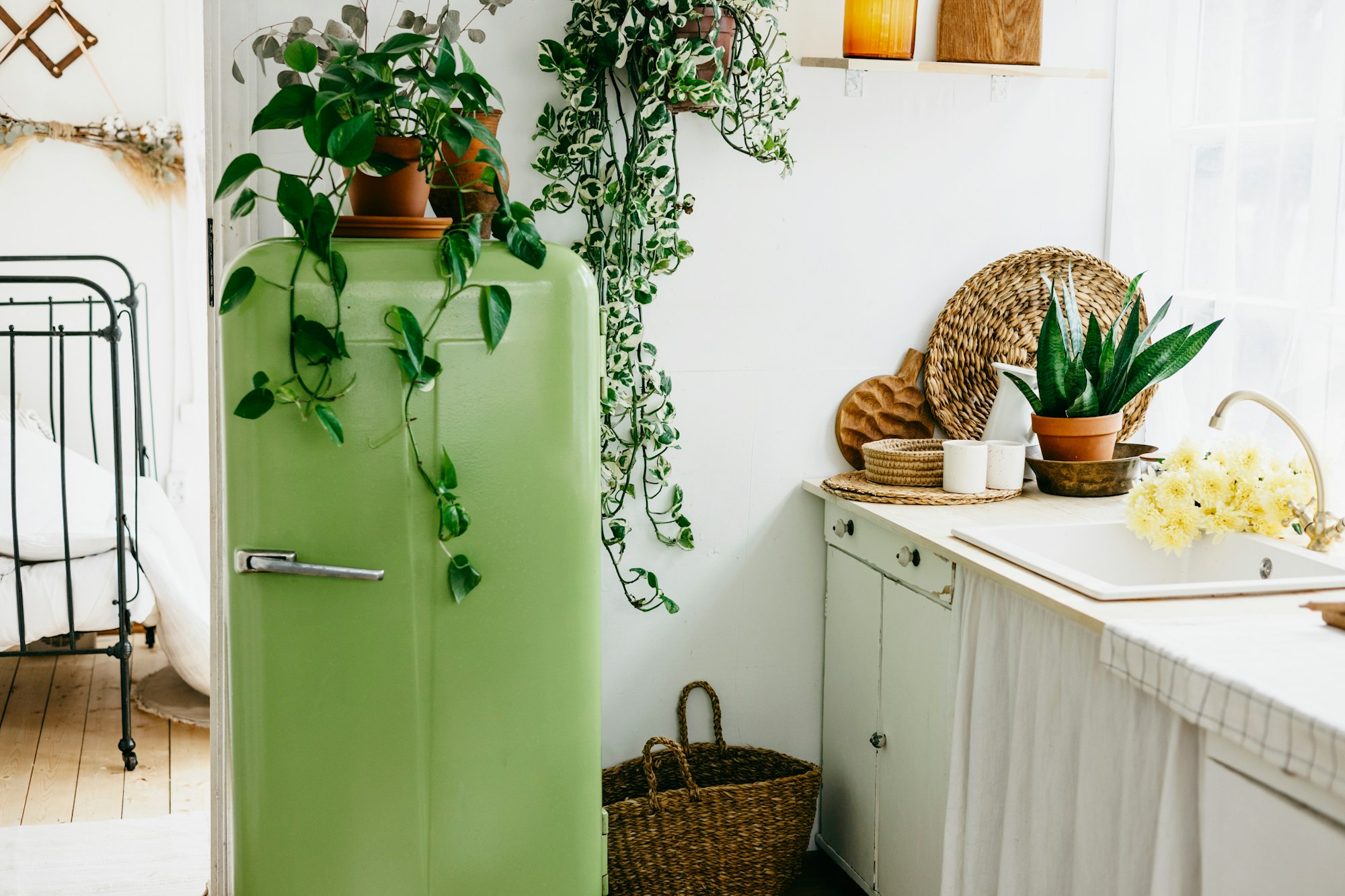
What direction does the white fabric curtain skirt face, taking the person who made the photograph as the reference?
facing the viewer and to the left of the viewer

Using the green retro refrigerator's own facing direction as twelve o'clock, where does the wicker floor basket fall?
The wicker floor basket is roughly at 8 o'clock from the green retro refrigerator.

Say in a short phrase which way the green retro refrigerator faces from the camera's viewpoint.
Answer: facing the viewer

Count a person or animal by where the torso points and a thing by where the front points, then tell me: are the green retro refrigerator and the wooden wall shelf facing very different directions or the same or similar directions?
same or similar directions

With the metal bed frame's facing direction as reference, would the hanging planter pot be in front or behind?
in front

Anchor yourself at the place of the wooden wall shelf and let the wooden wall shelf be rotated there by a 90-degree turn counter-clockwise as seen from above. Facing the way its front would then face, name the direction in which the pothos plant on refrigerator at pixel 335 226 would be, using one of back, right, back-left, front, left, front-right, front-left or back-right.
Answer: back-right

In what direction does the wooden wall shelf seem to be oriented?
toward the camera

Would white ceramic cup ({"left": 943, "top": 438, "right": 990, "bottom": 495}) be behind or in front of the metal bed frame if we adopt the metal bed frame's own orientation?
in front
